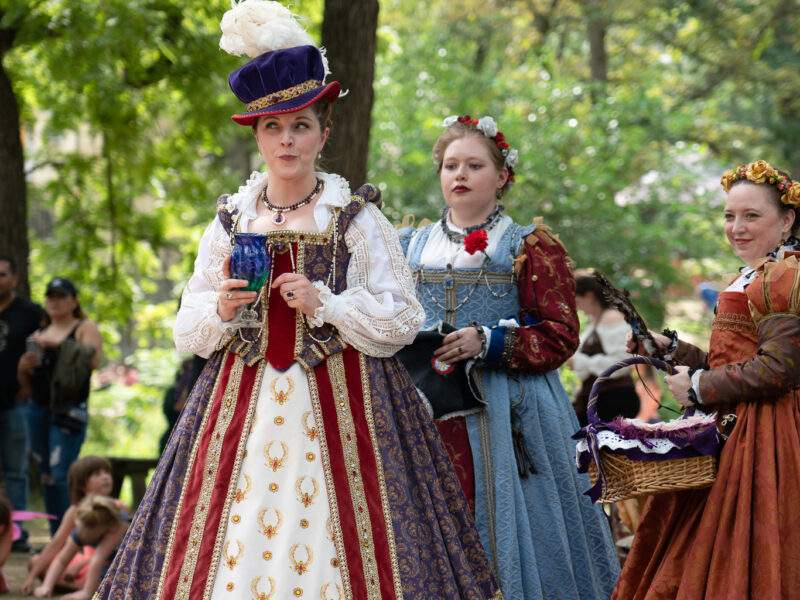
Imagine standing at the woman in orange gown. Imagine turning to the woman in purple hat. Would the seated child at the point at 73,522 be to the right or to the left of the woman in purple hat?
right

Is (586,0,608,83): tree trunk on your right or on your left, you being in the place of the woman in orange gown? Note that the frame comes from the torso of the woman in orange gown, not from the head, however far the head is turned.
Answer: on your right

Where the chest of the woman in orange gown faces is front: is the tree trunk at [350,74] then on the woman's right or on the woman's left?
on the woman's right

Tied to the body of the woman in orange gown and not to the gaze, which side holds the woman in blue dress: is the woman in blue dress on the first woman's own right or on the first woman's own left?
on the first woman's own right

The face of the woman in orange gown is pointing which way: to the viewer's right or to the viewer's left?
to the viewer's left

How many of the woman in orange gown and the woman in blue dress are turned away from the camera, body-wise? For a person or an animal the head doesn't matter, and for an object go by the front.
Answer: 0

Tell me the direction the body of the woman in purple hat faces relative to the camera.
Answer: toward the camera

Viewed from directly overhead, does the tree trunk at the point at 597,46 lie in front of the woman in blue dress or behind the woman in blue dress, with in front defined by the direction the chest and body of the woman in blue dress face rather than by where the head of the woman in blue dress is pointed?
behind

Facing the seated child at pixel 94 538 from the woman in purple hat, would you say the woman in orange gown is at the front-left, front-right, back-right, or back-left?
back-right

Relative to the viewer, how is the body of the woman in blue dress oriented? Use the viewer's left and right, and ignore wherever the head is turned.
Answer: facing the viewer and to the left of the viewer

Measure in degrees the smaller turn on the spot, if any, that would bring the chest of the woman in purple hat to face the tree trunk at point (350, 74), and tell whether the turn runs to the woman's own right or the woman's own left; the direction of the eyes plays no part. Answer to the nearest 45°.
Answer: approximately 180°
